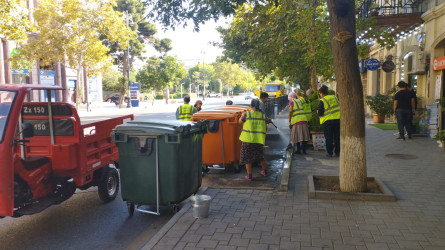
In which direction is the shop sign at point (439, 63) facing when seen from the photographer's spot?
facing the viewer

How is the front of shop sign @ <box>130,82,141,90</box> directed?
toward the camera

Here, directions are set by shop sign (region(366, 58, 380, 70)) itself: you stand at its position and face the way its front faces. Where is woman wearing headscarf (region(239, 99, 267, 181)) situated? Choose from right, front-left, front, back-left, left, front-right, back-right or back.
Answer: front

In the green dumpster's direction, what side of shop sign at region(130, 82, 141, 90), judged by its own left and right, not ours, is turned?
front

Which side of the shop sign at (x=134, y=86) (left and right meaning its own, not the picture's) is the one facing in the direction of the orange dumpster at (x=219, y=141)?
front

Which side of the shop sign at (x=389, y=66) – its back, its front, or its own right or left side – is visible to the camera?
front

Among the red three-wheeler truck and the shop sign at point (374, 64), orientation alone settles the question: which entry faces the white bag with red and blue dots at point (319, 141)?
the shop sign

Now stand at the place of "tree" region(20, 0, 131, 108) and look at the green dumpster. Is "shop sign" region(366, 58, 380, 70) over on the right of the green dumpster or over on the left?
left

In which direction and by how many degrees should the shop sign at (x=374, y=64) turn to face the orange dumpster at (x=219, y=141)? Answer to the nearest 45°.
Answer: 0° — it already faces it

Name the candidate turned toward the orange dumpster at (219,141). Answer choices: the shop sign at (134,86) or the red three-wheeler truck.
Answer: the shop sign
